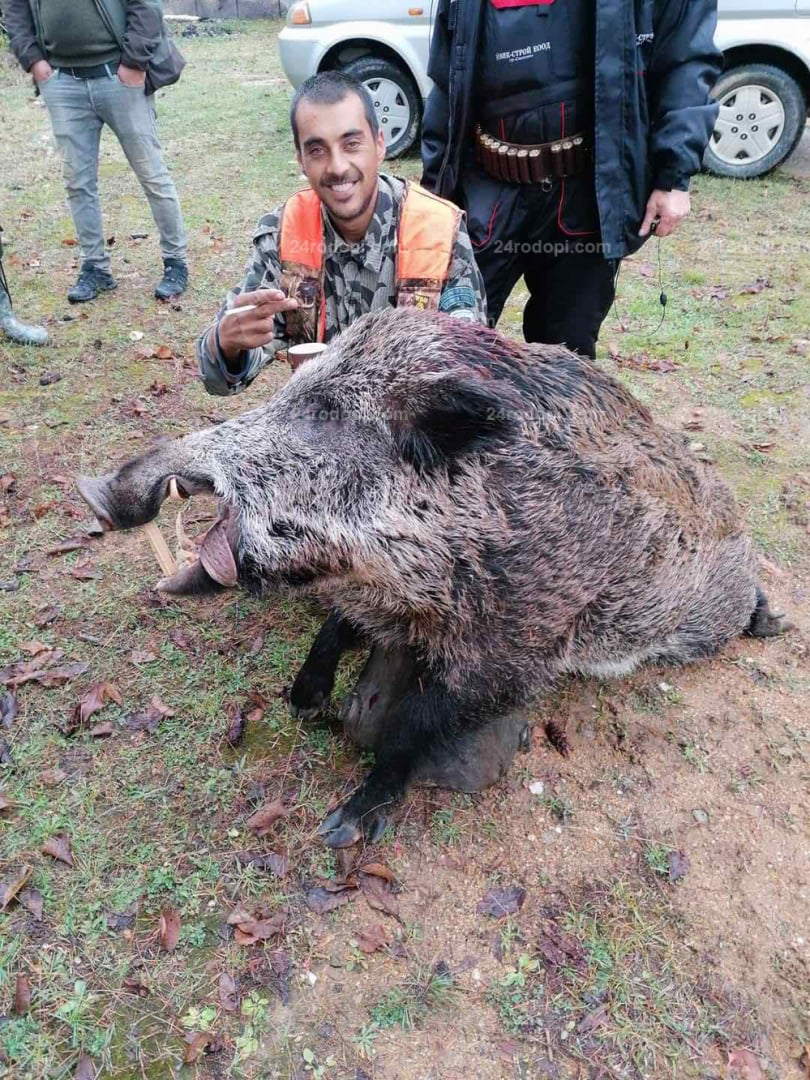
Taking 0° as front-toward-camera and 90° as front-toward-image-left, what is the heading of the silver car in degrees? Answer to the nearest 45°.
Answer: approximately 90°

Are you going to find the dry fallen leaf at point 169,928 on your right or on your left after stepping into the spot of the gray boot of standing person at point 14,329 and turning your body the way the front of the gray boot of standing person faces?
on your right

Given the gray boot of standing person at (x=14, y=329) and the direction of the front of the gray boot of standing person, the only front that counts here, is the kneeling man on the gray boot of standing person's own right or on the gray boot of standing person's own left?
on the gray boot of standing person's own right

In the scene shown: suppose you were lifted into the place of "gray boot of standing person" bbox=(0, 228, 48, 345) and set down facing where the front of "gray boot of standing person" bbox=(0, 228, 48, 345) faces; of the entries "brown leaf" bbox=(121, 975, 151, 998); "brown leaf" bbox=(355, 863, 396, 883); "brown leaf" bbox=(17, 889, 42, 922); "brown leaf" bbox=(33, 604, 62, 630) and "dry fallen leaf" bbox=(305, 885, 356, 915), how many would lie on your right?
5

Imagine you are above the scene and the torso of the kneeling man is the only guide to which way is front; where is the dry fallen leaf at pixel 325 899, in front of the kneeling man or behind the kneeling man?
in front

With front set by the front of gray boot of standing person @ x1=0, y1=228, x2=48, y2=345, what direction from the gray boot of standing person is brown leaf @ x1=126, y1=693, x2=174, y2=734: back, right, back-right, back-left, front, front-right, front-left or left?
right

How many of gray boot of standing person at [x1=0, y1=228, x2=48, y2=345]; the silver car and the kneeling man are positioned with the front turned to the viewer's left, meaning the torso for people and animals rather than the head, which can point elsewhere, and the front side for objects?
1

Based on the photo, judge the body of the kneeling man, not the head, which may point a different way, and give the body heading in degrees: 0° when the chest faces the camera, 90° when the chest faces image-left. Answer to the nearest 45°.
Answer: approximately 0°

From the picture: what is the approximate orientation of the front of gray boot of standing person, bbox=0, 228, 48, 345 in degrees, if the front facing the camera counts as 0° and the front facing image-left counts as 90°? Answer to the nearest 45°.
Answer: approximately 270°

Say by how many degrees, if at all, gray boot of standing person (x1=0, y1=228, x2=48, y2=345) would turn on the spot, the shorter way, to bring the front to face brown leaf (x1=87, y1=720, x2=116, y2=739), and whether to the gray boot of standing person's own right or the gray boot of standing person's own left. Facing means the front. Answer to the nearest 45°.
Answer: approximately 90° to the gray boot of standing person's own right

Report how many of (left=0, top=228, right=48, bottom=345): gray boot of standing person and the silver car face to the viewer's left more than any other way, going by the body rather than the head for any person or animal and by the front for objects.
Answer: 1

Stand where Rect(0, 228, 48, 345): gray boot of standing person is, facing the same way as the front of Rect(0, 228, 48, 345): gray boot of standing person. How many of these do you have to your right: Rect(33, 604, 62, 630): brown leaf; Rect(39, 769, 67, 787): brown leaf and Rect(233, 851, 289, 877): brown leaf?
3

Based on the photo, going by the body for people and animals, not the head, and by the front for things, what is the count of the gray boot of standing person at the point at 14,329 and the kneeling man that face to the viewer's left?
0
